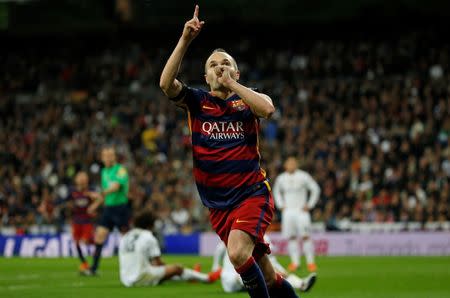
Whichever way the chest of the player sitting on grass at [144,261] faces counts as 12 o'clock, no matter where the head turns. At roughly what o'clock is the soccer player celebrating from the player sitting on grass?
The soccer player celebrating is roughly at 4 o'clock from the player sitting on grass.

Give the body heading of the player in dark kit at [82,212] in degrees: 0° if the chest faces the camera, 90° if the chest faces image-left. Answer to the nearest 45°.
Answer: approximately 0°

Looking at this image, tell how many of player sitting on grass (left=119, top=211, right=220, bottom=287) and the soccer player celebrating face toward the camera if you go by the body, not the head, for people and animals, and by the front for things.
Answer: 1

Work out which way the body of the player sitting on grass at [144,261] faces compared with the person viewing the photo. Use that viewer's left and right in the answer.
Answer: facing away from the viewer and to the right of the viewer

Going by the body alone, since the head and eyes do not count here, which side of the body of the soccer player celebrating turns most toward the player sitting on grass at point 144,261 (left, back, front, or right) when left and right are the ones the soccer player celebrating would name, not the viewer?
back

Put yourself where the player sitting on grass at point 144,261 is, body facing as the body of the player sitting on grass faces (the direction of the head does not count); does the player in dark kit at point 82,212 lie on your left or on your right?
on your left

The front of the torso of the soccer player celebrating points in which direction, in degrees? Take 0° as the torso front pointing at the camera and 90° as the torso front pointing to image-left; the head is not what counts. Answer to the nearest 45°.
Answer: approximately 0°

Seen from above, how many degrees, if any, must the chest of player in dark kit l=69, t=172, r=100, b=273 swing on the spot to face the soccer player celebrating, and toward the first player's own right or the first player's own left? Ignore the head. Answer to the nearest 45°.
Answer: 0° — they already face them

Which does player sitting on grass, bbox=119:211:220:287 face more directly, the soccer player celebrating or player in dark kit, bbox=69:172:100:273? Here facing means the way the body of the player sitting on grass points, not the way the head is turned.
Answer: the player in dark kit
